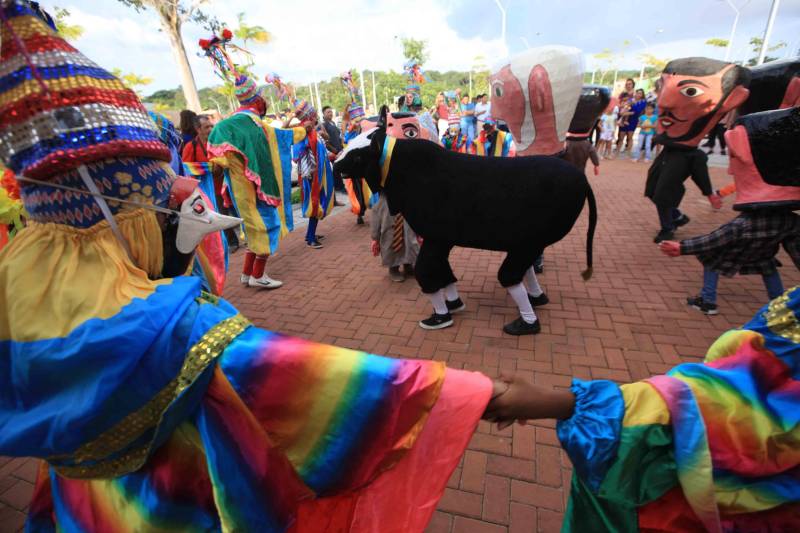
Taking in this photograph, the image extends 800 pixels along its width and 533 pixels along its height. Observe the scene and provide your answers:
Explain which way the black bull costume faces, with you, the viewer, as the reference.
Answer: facing to the left of the viewer

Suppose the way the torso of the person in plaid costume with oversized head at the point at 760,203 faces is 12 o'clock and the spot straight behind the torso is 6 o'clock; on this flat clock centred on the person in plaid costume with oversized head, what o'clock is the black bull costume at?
The black bull costume is roughly at 11 o'clock from the person in plaid costume with oversized head.

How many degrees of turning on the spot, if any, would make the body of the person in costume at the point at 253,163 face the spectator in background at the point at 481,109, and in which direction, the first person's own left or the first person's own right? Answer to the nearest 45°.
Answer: approximately 45° to the first person's own left

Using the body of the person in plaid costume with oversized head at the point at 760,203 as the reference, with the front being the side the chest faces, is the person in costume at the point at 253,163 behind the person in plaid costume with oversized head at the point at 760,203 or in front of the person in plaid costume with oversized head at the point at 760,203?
in front

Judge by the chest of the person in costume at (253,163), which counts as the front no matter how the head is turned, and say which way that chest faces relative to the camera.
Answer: to the viewer's right

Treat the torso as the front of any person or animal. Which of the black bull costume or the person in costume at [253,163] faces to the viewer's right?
the person in costume

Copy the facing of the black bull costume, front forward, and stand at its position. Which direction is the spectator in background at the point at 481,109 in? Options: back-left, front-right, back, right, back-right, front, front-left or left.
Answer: right

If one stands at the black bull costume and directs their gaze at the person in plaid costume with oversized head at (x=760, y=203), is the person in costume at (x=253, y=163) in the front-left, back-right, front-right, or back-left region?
back-left

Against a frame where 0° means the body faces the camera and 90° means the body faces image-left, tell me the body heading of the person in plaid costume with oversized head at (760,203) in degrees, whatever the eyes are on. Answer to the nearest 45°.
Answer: approximately 90°

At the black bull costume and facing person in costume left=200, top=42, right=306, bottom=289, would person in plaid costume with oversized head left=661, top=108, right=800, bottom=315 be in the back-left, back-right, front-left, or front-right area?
back-right

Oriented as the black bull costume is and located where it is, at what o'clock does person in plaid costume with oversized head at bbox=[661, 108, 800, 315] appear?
The person in plaid costume with oversized head is roughly at 6 o'clock from the black bull costume.

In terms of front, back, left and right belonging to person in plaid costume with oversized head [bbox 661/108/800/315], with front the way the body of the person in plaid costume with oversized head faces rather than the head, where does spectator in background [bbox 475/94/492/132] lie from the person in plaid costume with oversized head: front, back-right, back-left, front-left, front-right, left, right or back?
front-right

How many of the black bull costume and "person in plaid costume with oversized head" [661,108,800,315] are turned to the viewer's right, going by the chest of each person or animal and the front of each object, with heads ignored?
0

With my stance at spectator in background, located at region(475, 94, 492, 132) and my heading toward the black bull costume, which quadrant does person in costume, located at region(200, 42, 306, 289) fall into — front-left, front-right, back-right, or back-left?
front-right

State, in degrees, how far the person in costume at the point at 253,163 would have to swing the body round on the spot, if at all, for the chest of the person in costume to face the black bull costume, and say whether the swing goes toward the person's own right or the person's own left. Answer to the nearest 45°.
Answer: approximately 45° to the person's own right
